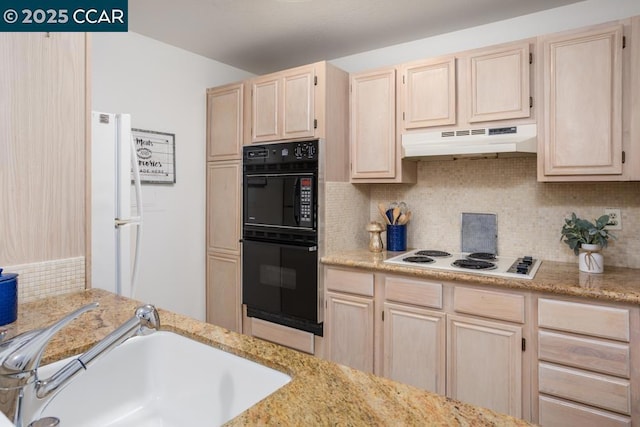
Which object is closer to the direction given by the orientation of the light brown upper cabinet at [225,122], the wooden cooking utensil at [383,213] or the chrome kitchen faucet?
the chrome kitchen faucet

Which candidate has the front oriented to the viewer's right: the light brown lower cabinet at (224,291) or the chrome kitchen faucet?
the chrome kitchen faucet

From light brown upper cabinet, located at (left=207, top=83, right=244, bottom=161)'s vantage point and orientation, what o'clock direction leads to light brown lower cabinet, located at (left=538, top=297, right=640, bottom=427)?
The light brown lower cabinet is roughly at 9 o'clock from the light brown upper cabinet.

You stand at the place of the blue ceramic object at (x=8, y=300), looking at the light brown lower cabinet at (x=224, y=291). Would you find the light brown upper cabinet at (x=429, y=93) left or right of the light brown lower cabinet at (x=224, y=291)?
right

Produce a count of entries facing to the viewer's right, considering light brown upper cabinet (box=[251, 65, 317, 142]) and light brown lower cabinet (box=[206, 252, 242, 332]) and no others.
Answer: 0

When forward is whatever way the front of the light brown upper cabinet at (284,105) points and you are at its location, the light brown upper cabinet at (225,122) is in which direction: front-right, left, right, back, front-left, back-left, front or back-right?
right

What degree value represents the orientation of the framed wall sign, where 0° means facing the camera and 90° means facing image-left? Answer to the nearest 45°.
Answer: approximately 315°

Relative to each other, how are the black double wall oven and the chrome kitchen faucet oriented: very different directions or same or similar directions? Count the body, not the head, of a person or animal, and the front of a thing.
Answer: very different directions

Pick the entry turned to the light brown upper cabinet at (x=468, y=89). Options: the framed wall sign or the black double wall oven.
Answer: the framed wall sign

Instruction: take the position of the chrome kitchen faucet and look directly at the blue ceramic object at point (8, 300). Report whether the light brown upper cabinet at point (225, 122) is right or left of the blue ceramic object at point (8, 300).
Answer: right

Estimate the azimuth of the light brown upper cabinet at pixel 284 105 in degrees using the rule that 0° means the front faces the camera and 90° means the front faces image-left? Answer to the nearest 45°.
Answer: approximately 45°

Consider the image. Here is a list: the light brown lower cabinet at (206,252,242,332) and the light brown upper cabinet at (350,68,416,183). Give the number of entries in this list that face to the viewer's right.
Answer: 0

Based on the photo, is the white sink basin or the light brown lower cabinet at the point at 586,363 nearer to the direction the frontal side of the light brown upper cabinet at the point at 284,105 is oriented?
the white sink basin

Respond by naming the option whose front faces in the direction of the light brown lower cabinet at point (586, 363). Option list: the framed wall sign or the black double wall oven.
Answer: the framed wall sign
